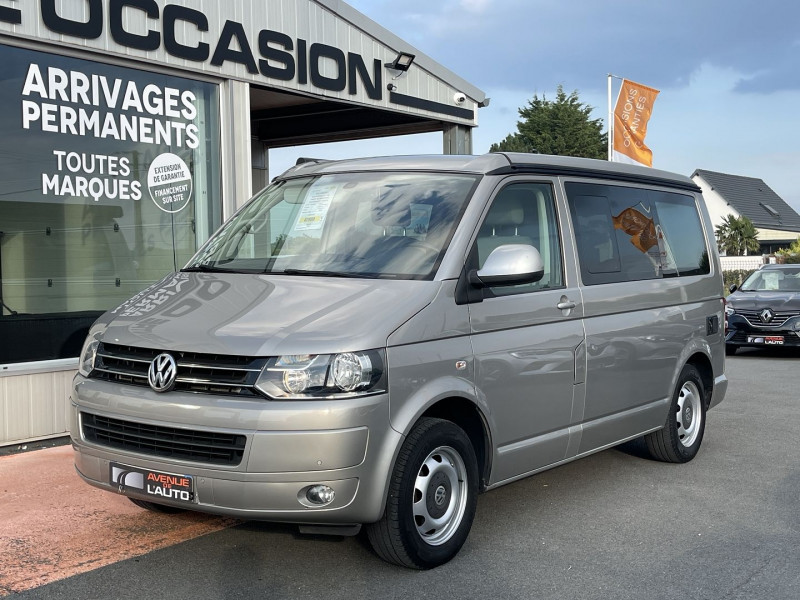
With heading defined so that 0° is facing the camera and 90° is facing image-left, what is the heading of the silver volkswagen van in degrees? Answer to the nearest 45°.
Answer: approximately 45°

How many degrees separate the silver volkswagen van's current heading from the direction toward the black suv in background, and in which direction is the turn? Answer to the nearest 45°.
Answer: approximately 180°

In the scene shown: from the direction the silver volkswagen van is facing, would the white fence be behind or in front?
behind

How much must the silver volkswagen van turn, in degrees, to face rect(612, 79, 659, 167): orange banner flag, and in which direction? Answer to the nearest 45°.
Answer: approximately 135° to its right
